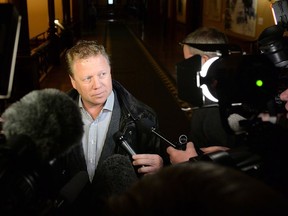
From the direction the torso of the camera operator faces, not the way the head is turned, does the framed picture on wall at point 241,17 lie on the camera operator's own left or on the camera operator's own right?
on the camera operator's own right

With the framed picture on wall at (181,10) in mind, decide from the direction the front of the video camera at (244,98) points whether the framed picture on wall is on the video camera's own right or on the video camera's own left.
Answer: on the video camera's own right

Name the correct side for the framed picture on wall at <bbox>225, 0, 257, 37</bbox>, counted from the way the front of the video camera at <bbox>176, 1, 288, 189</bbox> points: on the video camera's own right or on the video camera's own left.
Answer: on the video camera's own right

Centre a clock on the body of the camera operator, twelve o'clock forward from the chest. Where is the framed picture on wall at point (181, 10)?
The framed picture on wall is roughly at 3 o'clock from the camera operator.

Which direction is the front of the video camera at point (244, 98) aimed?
to the viewer's left

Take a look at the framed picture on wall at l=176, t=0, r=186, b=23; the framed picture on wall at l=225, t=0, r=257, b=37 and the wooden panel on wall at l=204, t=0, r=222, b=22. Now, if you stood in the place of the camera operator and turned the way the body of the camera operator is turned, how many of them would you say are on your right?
3

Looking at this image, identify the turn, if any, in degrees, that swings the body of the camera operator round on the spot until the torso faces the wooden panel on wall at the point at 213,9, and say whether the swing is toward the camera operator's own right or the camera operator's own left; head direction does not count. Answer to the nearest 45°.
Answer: approximately 90° to the camera operator's own right

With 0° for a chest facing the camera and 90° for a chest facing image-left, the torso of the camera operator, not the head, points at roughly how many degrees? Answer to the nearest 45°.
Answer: approximately 90°
